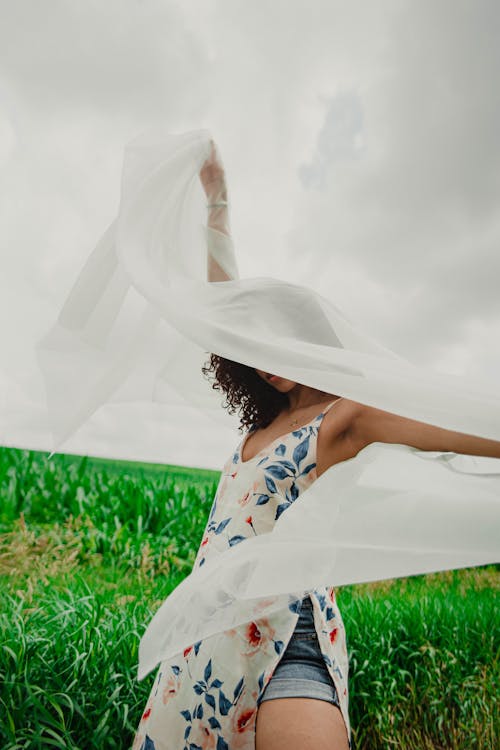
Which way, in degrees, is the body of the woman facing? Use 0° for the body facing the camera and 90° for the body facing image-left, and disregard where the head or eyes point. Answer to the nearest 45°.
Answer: approximately 45°
